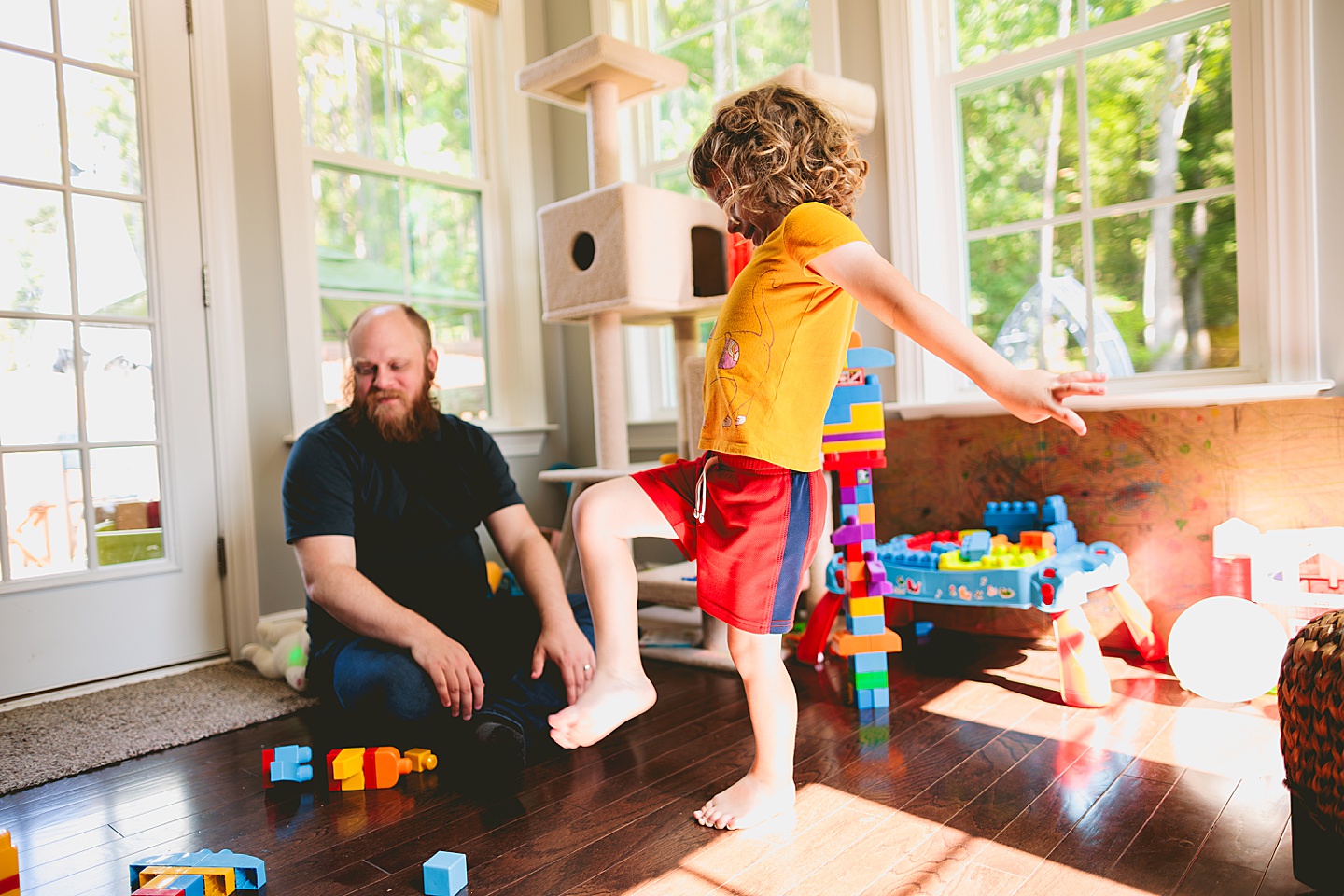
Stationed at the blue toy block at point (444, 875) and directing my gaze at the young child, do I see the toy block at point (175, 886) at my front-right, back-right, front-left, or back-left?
back-left

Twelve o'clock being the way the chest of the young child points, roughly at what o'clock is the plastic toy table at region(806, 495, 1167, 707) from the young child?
The plastic toy table is roughly at 4 o'clock from the young child.

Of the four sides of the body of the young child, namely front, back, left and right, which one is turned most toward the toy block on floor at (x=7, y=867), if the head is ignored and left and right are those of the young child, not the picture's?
front

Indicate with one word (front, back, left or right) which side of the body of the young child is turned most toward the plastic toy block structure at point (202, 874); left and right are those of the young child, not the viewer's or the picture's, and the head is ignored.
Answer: front

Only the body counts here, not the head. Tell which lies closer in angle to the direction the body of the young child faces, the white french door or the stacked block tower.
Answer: the white french door

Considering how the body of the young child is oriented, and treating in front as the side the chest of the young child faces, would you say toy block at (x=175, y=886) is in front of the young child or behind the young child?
in front

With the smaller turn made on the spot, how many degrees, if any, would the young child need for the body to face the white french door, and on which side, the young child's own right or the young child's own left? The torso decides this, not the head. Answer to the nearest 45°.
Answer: approximately 45° to the young child's own right

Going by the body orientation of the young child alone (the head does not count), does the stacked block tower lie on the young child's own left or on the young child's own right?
on the young child's own right

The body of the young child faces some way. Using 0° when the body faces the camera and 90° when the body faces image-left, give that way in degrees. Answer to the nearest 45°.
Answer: approximately 90°

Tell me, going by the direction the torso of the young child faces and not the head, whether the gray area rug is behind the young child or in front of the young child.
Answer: in front

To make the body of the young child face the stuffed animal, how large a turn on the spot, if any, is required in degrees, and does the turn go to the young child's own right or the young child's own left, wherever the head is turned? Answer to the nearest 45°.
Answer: approximately 45° to the young child's own right

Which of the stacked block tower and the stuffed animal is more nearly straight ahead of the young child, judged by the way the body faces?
the stuffed animal

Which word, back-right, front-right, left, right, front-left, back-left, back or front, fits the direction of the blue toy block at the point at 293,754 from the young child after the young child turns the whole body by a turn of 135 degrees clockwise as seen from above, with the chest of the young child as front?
back-left
